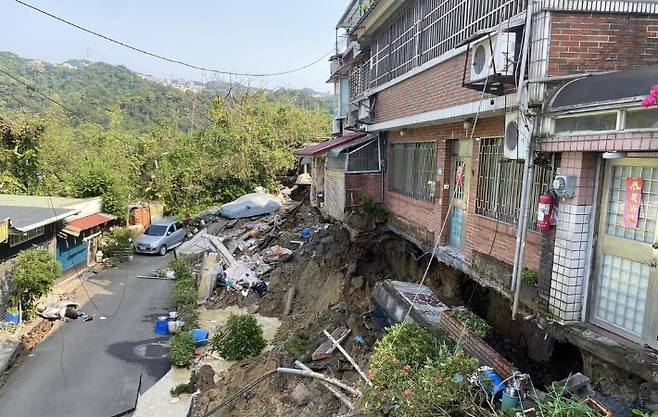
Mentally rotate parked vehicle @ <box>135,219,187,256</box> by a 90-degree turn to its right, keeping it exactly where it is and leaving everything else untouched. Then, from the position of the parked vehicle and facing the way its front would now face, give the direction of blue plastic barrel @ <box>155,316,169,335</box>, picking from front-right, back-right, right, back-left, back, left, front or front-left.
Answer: back-left

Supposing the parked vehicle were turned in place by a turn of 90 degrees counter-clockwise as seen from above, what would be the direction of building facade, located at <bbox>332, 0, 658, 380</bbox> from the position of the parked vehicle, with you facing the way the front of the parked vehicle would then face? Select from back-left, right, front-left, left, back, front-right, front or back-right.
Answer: front-right

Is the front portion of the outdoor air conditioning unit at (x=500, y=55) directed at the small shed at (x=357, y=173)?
no

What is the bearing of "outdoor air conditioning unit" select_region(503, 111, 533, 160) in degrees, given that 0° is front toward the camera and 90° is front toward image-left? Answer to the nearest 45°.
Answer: approximately 45°

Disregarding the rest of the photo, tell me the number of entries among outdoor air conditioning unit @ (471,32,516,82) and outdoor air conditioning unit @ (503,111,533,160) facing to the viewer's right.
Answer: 0

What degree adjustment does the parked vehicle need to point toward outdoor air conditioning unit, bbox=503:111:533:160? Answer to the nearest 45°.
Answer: approximately 45° to its left

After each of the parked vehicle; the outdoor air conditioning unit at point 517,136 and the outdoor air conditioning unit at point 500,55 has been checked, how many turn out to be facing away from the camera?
0

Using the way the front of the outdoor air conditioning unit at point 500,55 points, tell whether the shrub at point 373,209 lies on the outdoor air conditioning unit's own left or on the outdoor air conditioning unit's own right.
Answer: on the outdoor air conditioning unit's own right

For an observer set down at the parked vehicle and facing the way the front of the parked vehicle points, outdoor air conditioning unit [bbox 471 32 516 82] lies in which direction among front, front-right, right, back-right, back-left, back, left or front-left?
front-left

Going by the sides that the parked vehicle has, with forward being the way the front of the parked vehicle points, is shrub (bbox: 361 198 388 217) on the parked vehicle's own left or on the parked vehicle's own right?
on the parked vehicle's own left

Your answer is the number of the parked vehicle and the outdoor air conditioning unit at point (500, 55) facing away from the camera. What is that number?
0

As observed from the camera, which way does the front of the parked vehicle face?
facing the viewer and to the left of the viewer

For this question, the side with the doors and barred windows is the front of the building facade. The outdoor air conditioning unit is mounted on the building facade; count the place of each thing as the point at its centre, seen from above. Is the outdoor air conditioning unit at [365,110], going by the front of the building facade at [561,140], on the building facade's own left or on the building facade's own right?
on the building facade's own right
